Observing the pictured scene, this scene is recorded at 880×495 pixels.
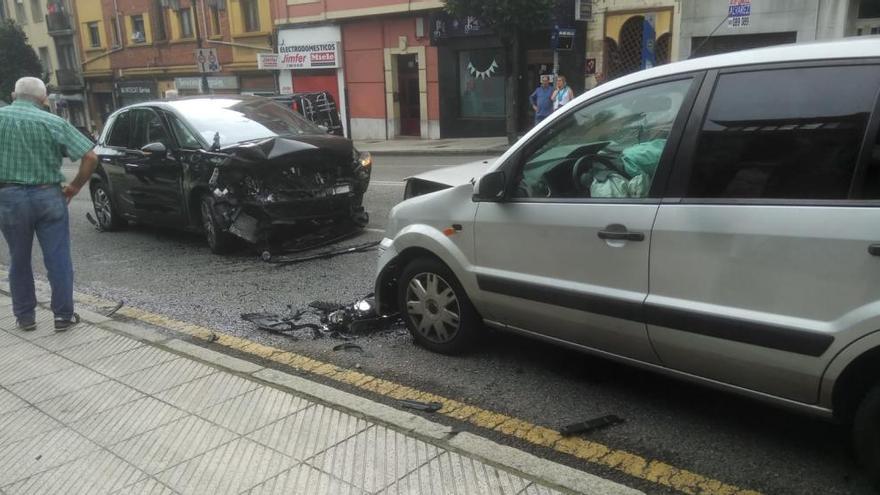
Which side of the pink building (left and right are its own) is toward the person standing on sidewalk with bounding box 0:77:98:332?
front

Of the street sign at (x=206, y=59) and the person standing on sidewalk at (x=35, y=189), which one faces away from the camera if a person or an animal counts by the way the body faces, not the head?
the person standing on sidewalk

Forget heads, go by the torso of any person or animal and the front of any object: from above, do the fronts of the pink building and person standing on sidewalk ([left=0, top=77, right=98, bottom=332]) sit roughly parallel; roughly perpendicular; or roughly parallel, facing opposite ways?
roughly parallel, facing opposite ways

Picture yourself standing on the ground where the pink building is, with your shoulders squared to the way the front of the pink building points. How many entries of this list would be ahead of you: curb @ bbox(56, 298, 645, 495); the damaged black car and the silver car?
3

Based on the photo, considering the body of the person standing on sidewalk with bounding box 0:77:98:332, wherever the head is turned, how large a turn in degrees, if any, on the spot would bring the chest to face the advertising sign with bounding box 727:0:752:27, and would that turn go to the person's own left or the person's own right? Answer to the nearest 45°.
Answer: approximately 90° to the person's own right

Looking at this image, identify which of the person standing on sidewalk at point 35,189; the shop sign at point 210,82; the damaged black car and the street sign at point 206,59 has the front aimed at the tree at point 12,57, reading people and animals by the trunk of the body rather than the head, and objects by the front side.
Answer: the person standing on sidewalk

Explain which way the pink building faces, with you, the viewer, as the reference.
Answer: facing the viewer

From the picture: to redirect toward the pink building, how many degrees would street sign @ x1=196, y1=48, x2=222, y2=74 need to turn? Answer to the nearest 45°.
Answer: approximately 90° to its left

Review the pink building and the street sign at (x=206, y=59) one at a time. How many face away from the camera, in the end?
0

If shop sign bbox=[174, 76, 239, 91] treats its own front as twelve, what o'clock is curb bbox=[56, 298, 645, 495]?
The curb is roughly at 12 o'clock from the shop sign.

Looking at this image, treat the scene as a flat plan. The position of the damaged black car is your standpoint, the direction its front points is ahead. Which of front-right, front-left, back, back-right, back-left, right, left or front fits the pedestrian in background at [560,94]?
left

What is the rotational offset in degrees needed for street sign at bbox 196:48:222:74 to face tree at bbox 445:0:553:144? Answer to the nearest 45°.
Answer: approximately 45° to its left

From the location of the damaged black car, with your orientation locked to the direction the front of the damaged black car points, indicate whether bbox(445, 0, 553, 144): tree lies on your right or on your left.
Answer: on your left

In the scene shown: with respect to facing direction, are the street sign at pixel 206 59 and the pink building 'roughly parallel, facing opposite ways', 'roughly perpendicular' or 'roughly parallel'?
roughly parallel

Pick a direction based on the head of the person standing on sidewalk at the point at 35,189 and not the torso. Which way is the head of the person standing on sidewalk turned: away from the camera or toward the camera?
away from the camera

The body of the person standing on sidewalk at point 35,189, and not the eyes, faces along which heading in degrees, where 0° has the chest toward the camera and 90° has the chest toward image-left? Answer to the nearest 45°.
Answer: approximately 180°

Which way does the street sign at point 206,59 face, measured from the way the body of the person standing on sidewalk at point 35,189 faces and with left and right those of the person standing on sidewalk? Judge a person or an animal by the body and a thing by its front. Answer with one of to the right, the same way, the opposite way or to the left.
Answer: the opposite way

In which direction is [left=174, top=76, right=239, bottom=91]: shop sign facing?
toward the camera

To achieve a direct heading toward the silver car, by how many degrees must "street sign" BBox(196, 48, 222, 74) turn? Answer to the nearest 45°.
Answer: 0° — it already faces it

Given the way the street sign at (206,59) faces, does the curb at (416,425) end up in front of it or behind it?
in front
